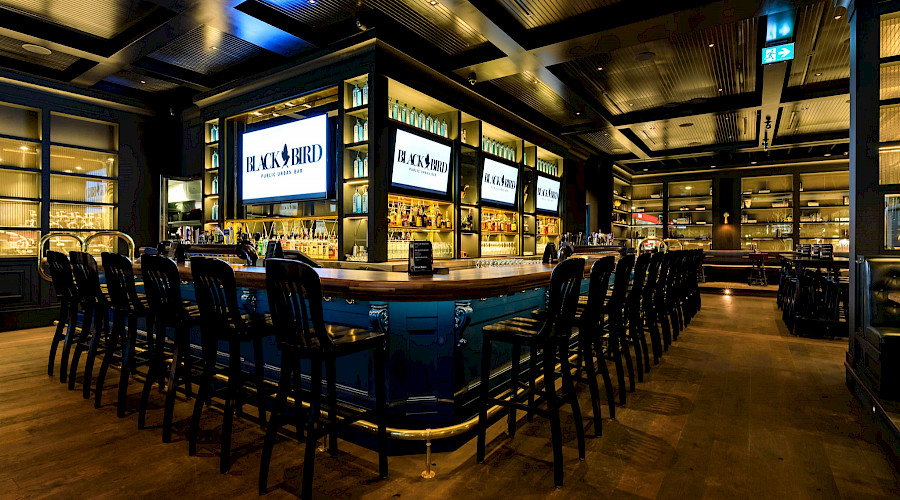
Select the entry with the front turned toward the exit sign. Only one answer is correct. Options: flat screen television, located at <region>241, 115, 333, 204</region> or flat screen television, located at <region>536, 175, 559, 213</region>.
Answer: flat screen television, located at <region>536, 175, 559, 213</region>

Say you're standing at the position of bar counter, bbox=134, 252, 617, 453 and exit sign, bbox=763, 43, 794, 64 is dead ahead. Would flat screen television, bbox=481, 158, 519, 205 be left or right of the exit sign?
left

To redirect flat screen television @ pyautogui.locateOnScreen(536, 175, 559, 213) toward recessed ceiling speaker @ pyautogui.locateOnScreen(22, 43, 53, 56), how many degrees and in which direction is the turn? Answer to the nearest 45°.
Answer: approximately 90° to its right

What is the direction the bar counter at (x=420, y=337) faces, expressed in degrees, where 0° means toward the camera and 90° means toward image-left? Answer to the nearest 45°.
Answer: approximately 0°

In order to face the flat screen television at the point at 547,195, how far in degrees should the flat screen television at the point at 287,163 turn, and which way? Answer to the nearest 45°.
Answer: approximately 135° to its left

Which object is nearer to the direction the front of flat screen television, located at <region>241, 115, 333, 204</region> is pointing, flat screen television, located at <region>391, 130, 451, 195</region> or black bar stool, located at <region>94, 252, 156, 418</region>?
the black bar stool
